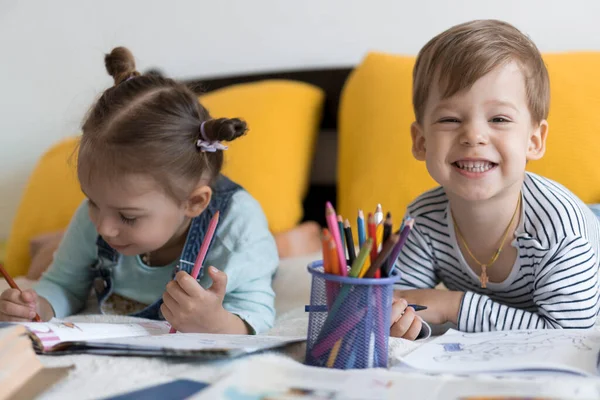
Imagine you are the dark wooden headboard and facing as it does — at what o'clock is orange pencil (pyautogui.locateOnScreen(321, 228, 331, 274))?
The orange pencil is roughly at 12 o'clock from the dark wooden headboard.

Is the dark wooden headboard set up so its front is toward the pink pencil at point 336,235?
yes

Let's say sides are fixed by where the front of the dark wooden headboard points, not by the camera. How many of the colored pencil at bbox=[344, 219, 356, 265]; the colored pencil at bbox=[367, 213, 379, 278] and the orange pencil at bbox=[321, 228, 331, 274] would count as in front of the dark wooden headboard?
3

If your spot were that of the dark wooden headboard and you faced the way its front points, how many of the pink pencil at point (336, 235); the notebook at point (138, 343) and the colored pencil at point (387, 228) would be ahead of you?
3

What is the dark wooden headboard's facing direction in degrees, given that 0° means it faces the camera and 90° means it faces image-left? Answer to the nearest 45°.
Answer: approximately 0°

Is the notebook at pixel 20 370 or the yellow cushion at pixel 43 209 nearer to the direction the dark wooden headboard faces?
the notebook

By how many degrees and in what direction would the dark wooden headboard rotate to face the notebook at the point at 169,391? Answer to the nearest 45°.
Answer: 0° — it already faces it

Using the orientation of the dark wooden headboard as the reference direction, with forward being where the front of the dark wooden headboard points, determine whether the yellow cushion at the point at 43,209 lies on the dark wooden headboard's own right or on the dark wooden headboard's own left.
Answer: on the dark wooden headboard's own right

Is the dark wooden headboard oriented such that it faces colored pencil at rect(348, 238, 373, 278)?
yes

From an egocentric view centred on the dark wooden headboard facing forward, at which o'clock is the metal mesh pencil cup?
The metal mesh pencil cup is roughly at 12 o'clock from the dark wooden headboard.
